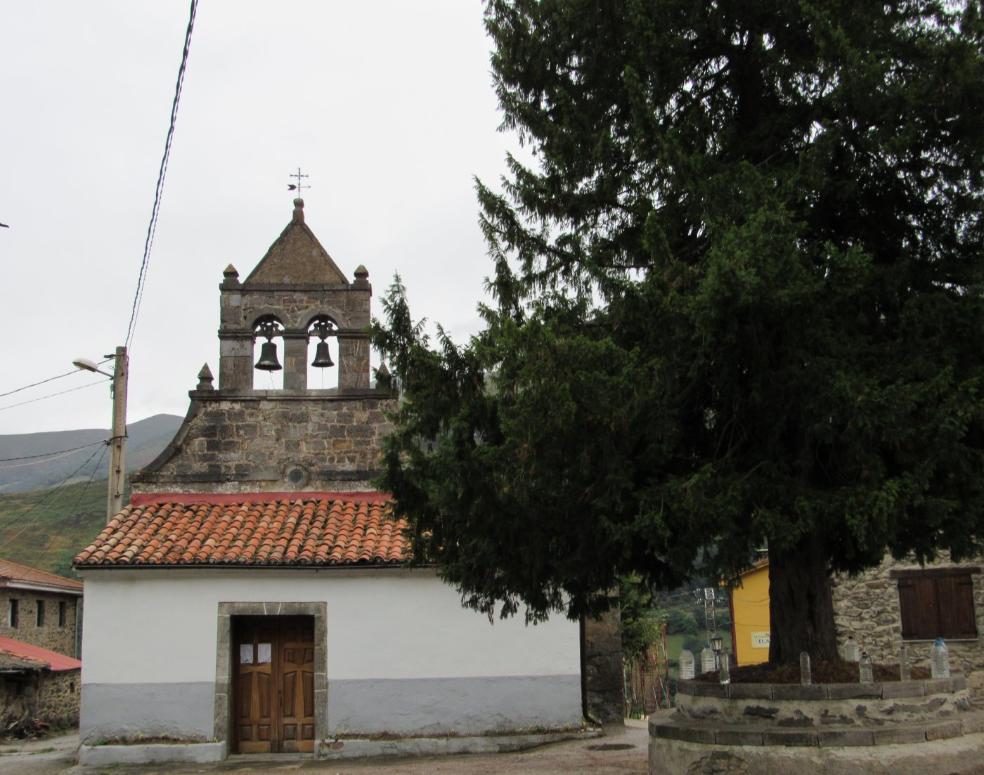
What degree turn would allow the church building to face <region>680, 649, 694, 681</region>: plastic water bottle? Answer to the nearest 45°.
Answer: approximately 45° to its left

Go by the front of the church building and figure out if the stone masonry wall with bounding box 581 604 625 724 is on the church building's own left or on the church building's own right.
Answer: on the church building's own left

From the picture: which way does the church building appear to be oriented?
toward the camera

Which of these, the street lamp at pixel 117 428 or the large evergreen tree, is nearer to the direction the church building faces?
the large evergreen tree

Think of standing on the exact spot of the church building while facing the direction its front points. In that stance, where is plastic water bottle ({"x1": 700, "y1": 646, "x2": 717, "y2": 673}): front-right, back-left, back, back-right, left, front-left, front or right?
front-left

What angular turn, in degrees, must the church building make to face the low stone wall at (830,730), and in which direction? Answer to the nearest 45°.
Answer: approximately 45° to its left

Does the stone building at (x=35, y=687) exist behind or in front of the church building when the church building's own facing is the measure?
behind

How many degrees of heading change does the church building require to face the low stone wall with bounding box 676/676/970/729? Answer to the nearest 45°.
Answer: approximately 45° to its left

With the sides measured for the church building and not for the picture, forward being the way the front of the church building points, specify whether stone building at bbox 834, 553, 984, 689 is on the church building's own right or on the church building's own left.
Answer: on the church building's own left

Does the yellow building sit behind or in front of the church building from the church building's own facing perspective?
behind

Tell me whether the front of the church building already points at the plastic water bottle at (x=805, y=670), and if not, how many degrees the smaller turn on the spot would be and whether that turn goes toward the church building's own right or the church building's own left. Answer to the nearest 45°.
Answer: approximately 45° to the church building's own left

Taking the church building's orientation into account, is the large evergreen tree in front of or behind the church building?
in front
